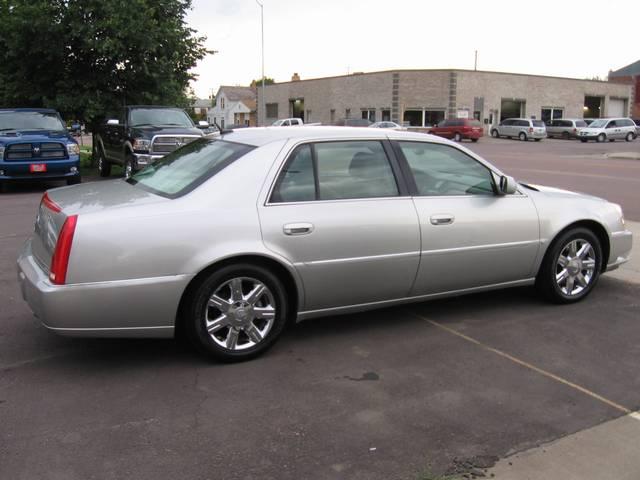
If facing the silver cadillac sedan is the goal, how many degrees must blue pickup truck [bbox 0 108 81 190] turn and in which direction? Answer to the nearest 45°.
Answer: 0° — it already faces it

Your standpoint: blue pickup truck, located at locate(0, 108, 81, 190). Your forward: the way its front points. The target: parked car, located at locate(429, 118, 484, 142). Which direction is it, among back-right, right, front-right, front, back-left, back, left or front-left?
back-left

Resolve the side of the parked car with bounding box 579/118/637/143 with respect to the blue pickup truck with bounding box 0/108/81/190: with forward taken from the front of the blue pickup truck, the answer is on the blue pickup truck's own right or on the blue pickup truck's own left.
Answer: on the blue pickup truck's own left

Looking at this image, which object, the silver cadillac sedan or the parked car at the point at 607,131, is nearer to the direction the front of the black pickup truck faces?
the silver cadillac sedan

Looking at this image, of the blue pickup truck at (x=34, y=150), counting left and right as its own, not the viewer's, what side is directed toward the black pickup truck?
left

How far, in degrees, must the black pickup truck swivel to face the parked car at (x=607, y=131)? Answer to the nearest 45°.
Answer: approximately 90° to its left

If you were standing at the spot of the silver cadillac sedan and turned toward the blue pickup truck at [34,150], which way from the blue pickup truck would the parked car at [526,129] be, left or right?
right

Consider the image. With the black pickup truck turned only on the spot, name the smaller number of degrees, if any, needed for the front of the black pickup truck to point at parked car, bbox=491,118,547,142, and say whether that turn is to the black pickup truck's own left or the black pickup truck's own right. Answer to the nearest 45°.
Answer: approximately 90° to the black pickup truck's own left
